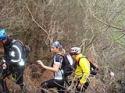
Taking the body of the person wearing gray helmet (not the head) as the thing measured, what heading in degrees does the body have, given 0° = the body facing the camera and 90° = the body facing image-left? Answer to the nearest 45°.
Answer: approximately 90°

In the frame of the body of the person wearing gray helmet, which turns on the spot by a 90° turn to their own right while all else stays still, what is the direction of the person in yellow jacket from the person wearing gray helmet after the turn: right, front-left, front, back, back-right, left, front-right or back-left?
right
